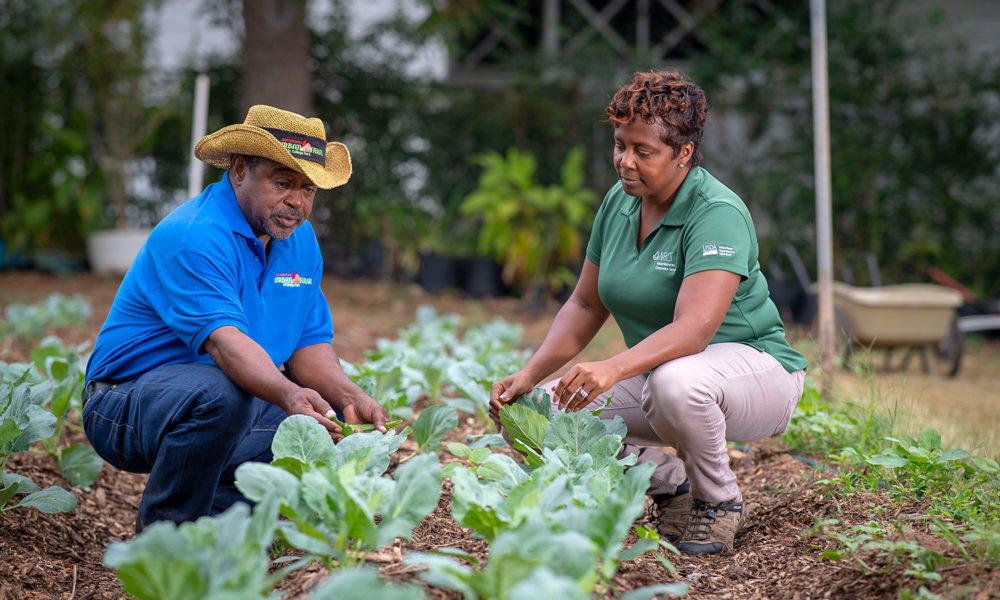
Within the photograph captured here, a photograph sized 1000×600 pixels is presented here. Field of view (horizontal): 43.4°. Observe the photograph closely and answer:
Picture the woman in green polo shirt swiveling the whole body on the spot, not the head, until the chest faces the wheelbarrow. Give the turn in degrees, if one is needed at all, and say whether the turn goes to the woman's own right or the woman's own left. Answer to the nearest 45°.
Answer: approximately 135° to the woman's own right

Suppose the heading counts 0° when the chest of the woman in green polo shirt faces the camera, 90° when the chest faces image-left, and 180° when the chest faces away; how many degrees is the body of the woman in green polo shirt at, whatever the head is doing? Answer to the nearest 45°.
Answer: approximately 45°

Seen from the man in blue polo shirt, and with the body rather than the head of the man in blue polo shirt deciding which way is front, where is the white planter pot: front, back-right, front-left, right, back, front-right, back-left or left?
back-left

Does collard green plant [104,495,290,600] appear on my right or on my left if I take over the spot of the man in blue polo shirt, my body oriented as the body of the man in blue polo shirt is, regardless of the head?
on my right

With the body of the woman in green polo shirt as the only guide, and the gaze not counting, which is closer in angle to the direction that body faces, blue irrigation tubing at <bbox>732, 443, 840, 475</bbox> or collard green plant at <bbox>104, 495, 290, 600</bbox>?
the collard green plant

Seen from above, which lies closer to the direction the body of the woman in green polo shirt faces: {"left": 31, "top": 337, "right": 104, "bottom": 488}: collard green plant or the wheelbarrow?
the collard green plant
